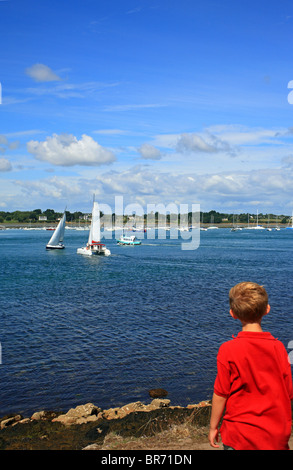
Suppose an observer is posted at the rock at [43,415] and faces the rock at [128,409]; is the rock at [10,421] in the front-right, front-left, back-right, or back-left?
back-right

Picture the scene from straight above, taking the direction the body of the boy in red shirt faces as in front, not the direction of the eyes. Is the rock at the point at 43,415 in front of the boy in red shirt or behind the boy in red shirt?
in front

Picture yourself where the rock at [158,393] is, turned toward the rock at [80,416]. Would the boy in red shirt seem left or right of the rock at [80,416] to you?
left

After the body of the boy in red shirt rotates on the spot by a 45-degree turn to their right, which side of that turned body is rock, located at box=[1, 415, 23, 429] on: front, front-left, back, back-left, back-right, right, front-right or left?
left

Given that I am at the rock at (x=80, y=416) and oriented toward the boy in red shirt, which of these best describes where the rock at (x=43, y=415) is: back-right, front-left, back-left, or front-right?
back-right

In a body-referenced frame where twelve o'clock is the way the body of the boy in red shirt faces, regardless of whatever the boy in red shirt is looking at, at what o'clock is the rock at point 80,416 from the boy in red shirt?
The rock is roughly at 11 o'clock from the boy in red shirt.

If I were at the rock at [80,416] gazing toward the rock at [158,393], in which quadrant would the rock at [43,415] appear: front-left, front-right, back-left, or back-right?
back-left

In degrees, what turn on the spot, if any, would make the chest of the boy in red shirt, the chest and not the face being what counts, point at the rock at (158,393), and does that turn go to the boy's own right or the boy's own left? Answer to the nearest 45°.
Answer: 0° — they already face it

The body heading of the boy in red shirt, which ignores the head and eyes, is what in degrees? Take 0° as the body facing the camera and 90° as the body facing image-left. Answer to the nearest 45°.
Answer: approximately 180°

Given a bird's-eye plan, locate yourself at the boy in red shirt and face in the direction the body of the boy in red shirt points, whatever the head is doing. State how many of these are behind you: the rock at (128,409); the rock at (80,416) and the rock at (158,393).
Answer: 0
